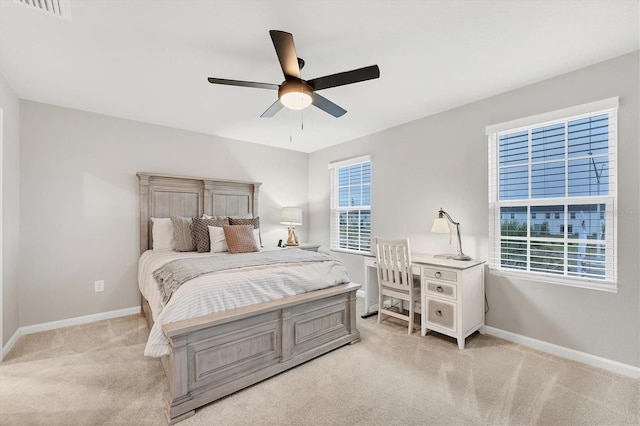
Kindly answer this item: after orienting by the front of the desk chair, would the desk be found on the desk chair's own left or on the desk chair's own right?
on the desk chair's own right

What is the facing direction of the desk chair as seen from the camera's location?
facing away from the viewer and to the right of the viewer

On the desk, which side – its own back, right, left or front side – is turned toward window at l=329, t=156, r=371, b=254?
right

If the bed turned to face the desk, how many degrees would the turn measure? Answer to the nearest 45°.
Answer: approximately 45° to its left

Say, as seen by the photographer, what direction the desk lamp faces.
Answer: facing to the left of the viewer

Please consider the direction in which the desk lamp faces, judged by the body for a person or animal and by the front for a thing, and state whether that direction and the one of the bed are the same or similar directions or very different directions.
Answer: very different directions

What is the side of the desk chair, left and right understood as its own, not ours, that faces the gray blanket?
back

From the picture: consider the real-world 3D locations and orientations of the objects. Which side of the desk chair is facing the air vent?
back

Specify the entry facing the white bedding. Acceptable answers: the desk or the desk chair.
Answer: the desk

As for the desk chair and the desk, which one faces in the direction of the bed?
the desk

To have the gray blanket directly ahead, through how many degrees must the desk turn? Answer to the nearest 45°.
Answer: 0° — it already faces it
